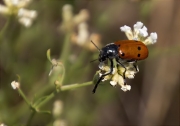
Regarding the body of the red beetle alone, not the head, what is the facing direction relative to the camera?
to the viewer's left
